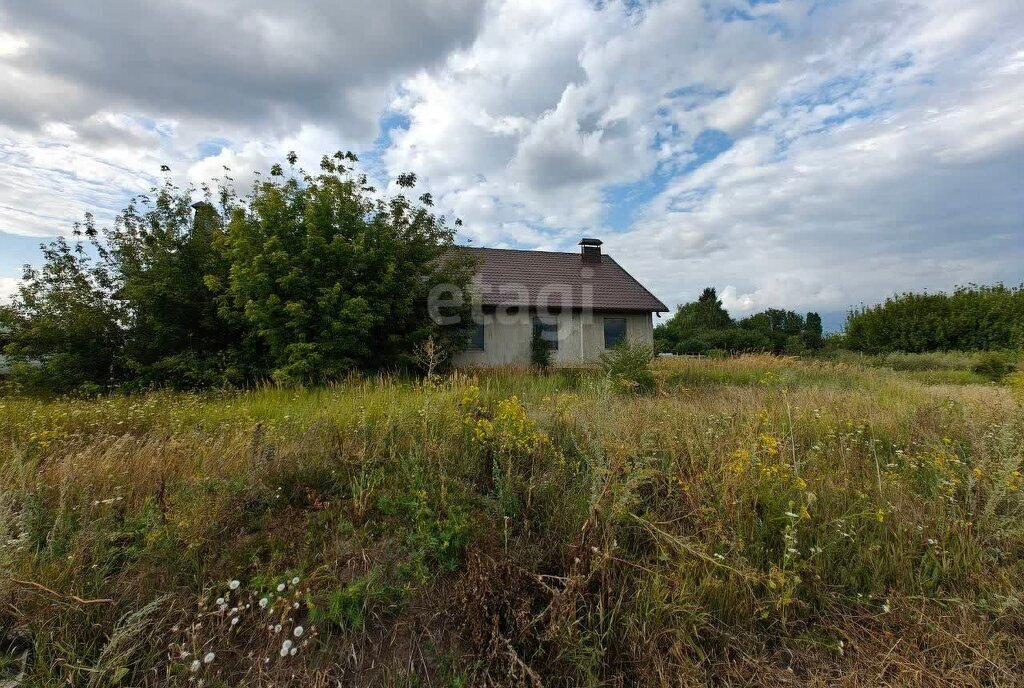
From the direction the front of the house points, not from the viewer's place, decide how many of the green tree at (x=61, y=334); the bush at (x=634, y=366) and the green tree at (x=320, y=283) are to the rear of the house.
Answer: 0

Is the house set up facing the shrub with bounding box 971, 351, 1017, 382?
no

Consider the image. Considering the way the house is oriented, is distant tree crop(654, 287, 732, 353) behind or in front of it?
behind

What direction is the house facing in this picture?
toward the camera

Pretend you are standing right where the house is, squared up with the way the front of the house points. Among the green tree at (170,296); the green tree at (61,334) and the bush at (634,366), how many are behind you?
0

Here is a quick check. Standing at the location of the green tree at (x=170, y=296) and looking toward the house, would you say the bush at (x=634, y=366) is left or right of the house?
right

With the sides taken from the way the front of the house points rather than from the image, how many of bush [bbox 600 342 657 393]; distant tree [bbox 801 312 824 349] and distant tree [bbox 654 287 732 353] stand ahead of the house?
1

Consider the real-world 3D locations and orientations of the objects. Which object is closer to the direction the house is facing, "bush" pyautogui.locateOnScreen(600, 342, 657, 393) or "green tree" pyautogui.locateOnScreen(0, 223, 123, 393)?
the bush

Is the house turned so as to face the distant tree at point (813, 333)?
no

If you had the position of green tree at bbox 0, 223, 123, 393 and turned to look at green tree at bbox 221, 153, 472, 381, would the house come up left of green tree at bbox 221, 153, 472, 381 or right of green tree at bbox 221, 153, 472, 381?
left

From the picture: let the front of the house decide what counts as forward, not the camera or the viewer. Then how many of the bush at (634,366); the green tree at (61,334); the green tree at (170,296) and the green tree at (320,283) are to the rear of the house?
0

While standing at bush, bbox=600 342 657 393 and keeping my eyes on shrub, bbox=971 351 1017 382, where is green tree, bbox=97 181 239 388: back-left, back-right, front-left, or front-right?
back-left

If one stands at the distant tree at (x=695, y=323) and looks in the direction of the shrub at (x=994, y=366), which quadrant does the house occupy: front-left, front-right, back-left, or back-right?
front-right

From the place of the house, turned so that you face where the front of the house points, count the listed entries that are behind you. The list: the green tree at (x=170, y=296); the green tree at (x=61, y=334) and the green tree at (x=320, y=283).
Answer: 0

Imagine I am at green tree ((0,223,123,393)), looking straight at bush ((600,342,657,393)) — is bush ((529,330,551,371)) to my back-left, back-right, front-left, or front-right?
front-left
